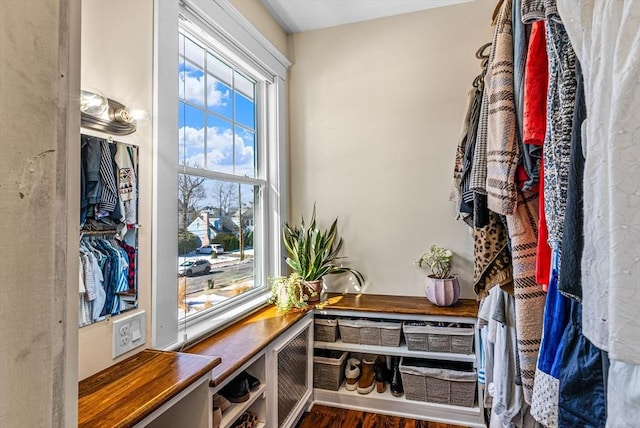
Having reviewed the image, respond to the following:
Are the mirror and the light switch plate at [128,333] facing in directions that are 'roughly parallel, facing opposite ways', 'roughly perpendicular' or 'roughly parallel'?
roughly parallel

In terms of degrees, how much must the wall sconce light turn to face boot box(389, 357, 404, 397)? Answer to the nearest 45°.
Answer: approximately 45° to its left

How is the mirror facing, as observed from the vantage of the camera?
facing the viewer and to the right of the viewer

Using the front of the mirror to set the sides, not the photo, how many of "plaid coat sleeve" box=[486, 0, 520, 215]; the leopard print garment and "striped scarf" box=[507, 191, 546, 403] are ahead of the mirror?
3

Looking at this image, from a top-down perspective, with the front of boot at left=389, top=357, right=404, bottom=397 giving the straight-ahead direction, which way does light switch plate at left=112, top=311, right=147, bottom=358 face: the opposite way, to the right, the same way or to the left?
to the left

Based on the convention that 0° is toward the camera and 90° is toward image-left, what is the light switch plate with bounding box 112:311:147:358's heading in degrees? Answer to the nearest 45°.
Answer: approximately 315°

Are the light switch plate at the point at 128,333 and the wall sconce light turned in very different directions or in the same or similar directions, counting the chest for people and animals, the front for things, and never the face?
same or similar directions

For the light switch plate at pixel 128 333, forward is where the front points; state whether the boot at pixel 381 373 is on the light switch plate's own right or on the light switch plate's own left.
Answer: on the light switch plate's own left
